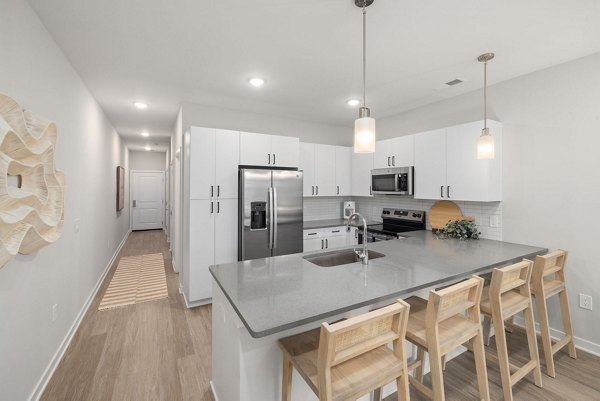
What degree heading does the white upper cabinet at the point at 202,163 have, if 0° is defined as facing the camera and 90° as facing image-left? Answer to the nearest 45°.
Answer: approximately 0°

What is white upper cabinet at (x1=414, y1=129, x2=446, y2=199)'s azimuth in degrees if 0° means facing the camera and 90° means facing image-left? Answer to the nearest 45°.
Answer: approximately 45°

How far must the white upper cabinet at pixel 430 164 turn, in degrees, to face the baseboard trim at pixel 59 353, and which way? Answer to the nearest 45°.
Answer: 0° — it already faces it

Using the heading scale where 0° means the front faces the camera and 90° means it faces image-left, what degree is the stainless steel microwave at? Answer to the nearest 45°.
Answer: approximately 45°

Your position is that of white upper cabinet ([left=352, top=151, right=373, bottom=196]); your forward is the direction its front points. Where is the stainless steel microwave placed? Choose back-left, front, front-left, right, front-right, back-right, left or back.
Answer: front-left

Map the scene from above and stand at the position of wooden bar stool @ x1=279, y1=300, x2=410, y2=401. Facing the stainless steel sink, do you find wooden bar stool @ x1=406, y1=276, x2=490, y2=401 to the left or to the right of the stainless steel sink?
right

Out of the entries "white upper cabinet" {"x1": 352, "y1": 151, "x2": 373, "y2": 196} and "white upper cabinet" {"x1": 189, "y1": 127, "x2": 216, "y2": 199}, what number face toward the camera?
2

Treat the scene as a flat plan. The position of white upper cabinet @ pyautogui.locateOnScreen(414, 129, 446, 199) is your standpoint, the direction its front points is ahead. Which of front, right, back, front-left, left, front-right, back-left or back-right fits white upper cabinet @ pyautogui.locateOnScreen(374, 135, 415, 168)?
right

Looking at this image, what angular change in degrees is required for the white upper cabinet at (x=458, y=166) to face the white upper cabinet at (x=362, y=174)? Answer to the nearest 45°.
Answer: approximately 90° to its right

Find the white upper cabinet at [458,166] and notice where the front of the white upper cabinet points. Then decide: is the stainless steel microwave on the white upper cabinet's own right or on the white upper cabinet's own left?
on the white upper cabinet's own right

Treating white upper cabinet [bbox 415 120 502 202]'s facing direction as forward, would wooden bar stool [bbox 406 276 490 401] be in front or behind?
in front

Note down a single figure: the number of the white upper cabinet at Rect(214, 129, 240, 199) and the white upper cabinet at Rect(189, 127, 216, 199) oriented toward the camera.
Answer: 2

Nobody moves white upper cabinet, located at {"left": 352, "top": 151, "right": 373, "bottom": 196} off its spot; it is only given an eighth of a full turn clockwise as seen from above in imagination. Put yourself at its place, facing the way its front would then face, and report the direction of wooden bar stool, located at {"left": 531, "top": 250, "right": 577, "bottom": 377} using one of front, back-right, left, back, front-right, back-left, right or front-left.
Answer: left
